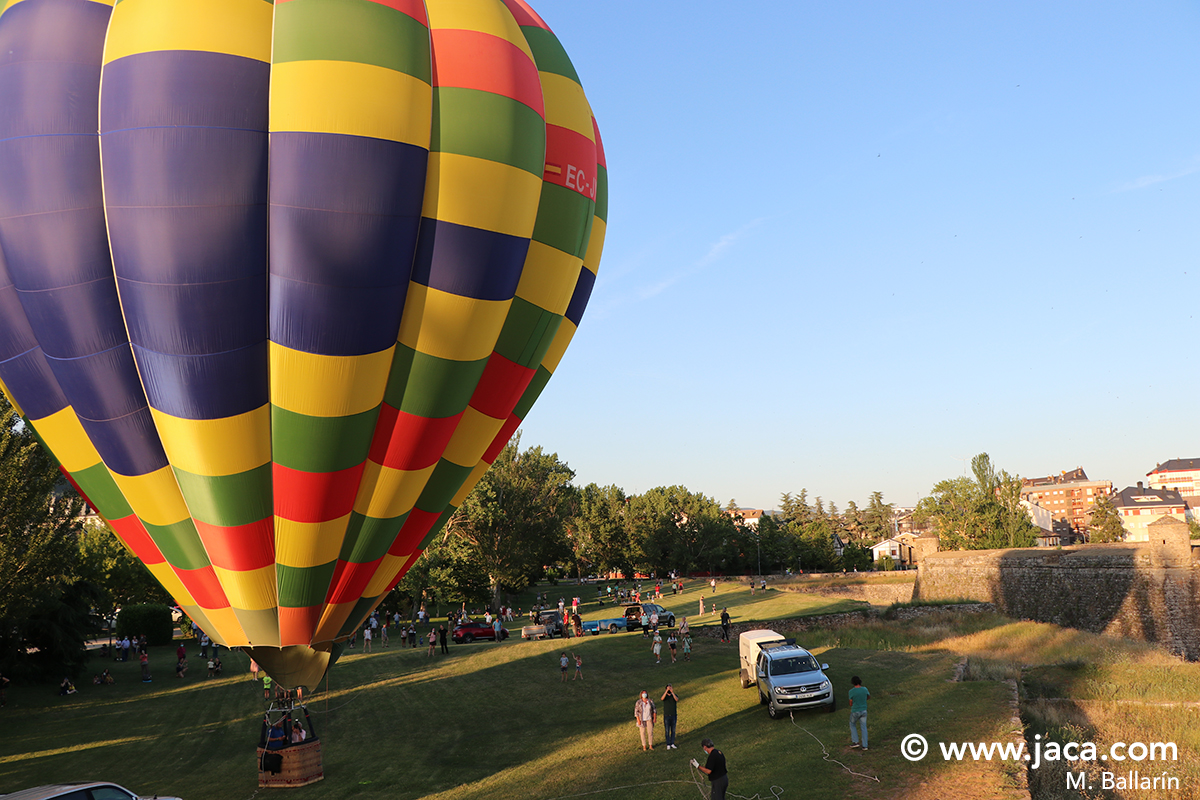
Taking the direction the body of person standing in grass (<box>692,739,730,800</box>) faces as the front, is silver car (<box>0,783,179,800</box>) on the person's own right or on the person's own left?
on the person's own left

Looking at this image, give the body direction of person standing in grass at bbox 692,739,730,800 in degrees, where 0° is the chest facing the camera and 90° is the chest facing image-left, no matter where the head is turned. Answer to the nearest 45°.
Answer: approximately 135°

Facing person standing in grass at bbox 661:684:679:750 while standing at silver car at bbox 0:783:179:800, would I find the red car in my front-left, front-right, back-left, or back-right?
front-left

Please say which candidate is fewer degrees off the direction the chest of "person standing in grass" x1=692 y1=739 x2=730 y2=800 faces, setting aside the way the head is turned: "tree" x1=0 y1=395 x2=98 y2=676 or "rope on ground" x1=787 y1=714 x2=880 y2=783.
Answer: the tree

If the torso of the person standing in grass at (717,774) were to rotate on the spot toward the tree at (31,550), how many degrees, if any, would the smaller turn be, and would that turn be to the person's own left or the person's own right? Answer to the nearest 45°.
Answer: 0° — they already face it

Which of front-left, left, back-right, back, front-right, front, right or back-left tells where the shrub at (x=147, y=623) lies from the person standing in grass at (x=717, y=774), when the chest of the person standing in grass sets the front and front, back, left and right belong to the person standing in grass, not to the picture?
front

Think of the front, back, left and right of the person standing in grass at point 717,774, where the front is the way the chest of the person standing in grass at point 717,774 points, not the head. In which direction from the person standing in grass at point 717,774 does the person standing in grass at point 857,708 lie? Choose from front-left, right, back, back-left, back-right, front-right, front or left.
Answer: right

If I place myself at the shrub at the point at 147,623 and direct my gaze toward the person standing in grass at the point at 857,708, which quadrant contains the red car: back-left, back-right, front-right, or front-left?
front-left

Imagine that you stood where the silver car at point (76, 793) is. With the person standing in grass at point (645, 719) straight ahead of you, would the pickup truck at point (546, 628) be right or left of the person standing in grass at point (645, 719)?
left

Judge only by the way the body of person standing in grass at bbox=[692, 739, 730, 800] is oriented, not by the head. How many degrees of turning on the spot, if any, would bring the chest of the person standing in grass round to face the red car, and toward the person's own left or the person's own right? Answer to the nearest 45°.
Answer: approximately 45° to the person's own right

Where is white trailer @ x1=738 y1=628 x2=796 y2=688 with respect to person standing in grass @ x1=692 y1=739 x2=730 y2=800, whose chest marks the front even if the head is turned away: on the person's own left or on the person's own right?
on the person's own right
